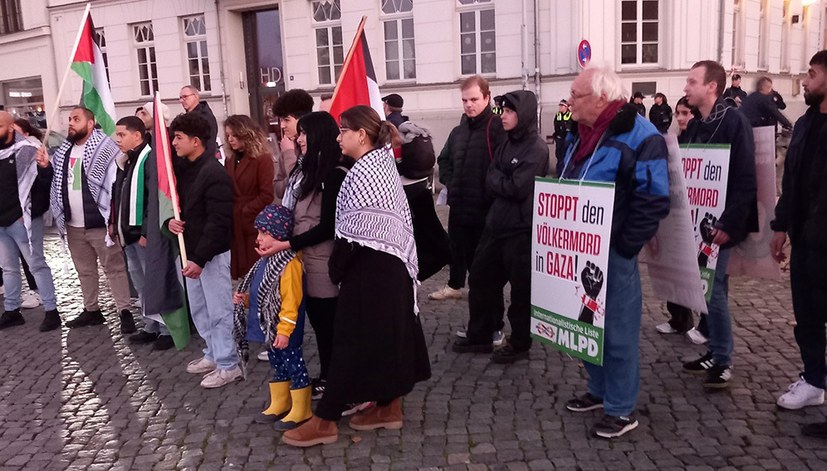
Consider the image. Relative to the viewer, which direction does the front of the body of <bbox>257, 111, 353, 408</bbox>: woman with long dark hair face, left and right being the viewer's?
facing to the left of the viewer

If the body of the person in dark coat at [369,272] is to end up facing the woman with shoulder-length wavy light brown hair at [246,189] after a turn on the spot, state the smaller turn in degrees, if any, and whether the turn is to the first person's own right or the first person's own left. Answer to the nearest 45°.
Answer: approximately 45° to the first person's own right

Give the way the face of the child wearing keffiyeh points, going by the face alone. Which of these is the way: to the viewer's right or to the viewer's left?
to the viewer's left

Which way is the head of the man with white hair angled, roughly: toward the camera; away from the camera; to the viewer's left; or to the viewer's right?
to the viewer's left

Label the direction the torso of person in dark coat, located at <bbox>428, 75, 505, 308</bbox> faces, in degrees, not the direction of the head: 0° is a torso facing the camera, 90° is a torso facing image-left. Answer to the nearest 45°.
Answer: approximately 45°

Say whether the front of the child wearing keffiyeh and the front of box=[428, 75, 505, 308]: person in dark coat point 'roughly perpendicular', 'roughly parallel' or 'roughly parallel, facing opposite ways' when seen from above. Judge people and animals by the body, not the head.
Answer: roughly parallel

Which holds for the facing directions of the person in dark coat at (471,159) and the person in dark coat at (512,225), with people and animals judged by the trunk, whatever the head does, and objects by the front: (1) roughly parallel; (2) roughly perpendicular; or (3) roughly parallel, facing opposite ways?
roughly parallel

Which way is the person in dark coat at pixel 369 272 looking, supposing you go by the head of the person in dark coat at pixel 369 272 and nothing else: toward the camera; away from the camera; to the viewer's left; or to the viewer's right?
to the viewer's left

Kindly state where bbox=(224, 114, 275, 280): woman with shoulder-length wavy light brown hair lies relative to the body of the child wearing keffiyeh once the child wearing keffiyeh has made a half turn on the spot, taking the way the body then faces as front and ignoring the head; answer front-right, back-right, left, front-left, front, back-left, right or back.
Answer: front-left
